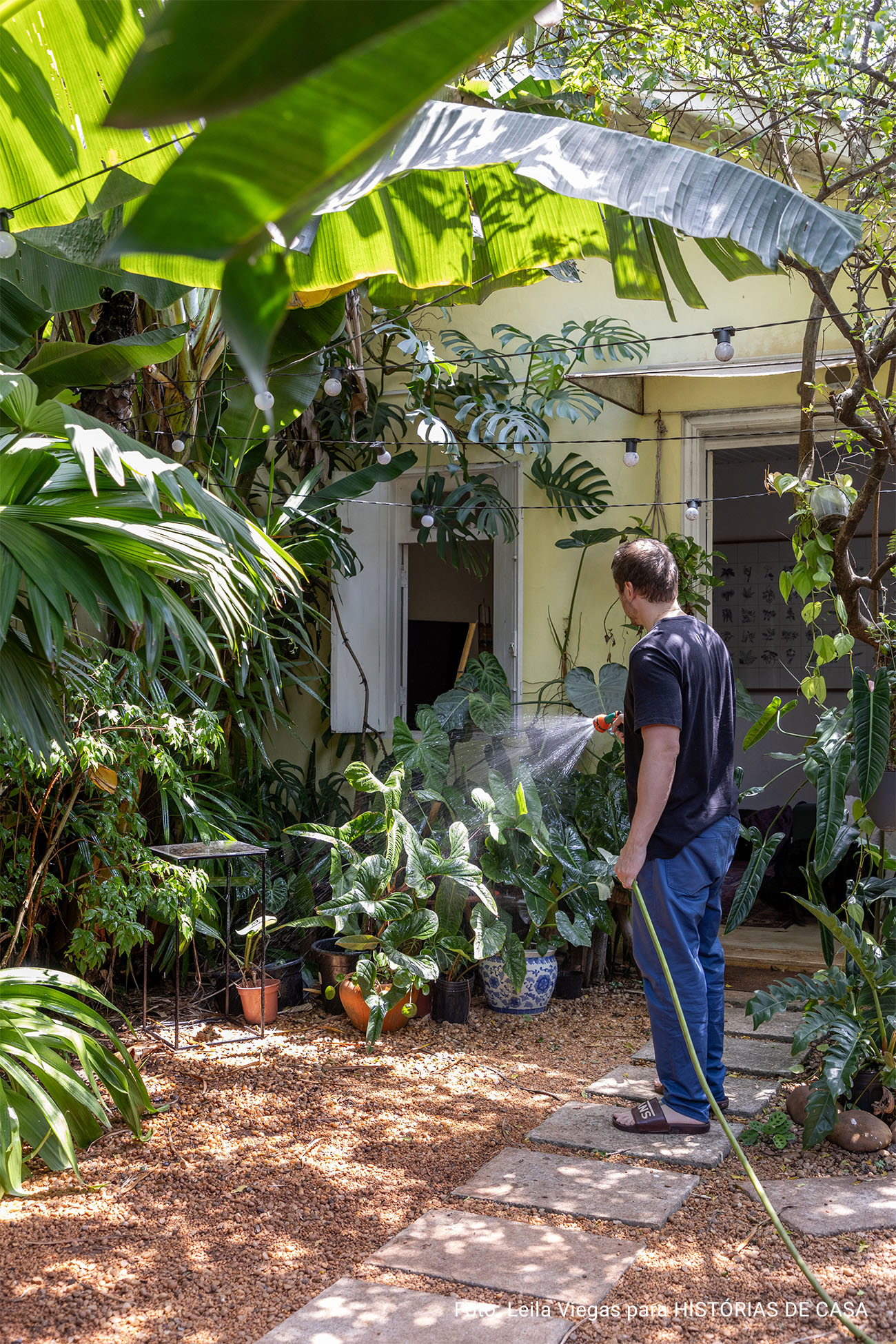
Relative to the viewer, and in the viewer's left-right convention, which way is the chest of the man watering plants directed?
facing away from the viewer and to the left of the viewer

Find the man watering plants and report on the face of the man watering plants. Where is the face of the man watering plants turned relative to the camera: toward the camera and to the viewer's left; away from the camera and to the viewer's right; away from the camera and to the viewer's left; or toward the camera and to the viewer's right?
away from the camera and to the viewer's left

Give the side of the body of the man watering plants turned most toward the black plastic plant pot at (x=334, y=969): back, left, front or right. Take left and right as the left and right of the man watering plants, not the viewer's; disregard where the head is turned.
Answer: front

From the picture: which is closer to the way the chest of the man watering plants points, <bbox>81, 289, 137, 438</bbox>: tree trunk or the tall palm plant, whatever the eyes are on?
the tree trunk

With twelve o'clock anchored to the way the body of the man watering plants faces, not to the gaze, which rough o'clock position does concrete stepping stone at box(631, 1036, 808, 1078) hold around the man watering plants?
The concrete stepping stone is roughly at 2 o'clock from the man watering plants.

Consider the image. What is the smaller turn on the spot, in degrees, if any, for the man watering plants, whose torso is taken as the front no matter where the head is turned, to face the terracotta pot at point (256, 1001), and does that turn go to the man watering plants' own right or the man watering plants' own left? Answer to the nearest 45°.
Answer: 0° — they already face it

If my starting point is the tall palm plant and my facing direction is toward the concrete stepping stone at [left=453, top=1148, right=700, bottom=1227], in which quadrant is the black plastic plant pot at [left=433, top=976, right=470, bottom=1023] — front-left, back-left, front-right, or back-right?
front-left

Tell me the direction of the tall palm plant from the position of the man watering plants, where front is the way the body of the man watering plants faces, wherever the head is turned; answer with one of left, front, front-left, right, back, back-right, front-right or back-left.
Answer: left

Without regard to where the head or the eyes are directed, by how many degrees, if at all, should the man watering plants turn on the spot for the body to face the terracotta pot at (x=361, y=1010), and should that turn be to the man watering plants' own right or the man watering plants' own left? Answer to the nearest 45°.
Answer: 0° — they already face it
